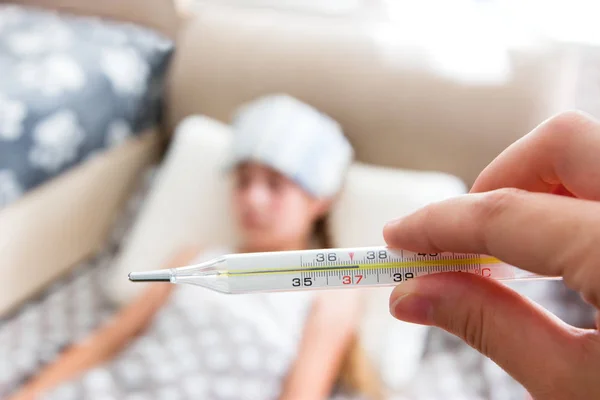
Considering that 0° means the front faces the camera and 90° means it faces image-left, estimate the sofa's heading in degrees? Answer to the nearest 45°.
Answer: approximately 0°
